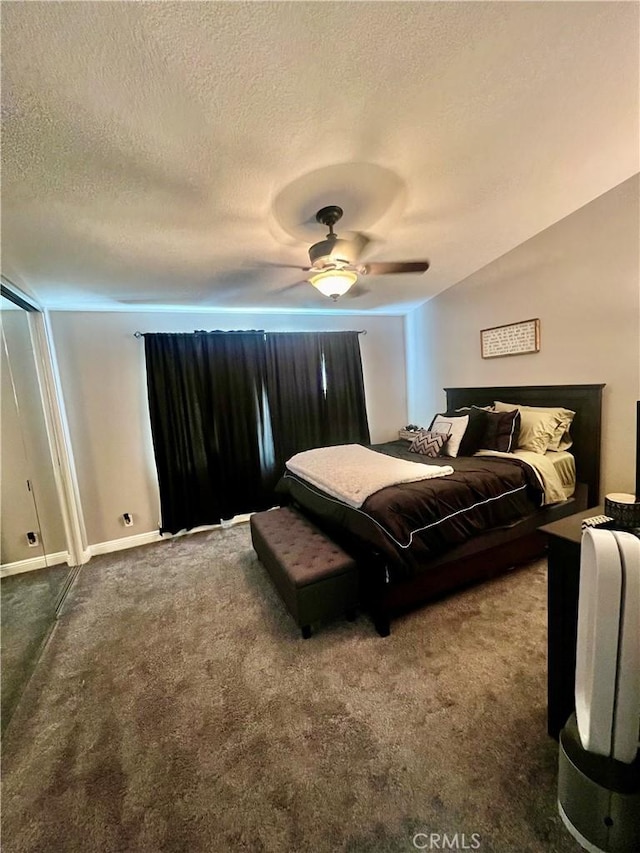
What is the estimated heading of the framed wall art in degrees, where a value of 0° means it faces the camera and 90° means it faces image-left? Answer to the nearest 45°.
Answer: approximately 45°

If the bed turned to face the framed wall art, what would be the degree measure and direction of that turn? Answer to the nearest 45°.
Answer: approximately 180°

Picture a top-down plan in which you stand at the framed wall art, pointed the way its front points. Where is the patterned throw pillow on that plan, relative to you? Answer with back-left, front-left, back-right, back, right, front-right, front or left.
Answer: front

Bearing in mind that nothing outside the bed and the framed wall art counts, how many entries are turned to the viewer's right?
0

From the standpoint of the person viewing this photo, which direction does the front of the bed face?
facing the viewer and to the left of the viewer

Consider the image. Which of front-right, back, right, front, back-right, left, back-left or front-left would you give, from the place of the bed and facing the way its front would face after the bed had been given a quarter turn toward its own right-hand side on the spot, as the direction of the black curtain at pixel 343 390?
front

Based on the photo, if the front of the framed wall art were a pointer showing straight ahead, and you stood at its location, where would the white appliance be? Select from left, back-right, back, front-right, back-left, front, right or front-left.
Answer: front-left

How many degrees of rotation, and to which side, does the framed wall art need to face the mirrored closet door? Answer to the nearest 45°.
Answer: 0° — it already faces it

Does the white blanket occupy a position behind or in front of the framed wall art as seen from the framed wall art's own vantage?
in front

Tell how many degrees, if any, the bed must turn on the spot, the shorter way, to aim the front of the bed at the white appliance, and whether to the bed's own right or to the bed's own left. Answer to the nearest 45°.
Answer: approximately 45° to the bed's own left

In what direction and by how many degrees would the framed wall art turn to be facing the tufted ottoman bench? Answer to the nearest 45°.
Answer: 0° — it already faces it

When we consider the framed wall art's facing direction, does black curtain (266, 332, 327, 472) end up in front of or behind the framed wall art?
in front

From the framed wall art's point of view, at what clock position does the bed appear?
The bed is roughly at 11 o'clock from the framed wall art.
